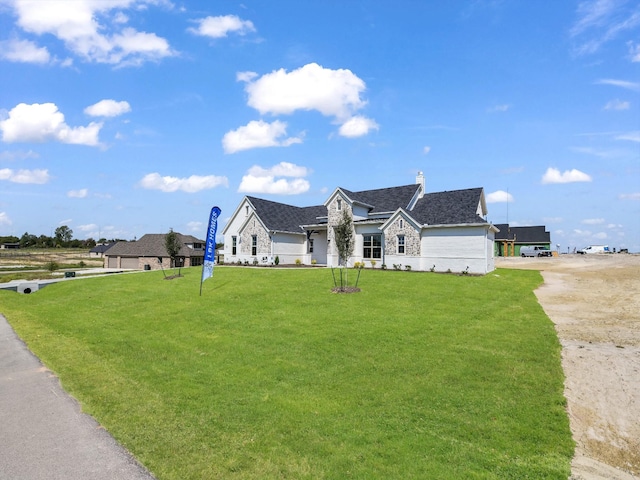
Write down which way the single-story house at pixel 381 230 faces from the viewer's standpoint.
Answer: facing the viewer and to the left of the viewer

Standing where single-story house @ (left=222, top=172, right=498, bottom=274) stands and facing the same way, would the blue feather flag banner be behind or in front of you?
in front
